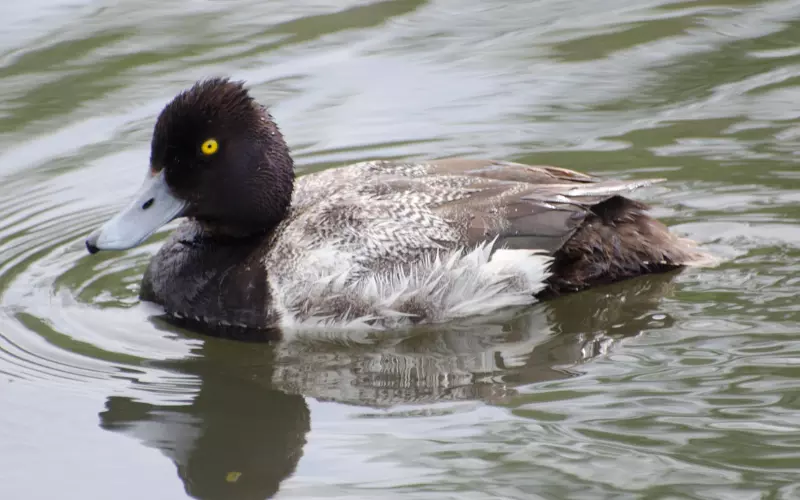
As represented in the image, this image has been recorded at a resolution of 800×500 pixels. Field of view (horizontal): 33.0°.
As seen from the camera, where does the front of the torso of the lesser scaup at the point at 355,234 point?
to the viewer's left
